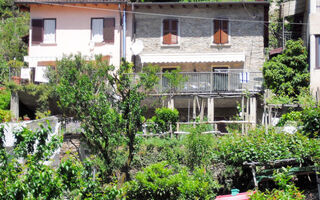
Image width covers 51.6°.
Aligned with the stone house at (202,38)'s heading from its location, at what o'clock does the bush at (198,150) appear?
The bush is roughly at 12 o'clock from the stone house.

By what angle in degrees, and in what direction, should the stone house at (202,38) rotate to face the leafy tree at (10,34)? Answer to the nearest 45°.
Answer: approximately 90° to its right

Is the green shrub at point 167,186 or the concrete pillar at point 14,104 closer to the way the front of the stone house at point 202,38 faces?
the green shrub

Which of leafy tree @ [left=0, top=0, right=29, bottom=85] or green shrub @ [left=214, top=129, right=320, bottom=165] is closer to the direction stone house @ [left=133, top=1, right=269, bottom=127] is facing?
the green shrub

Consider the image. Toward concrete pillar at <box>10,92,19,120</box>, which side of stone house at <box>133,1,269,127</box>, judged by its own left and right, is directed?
right

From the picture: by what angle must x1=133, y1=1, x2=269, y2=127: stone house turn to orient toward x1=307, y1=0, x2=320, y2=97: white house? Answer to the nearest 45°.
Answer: approximately 45° to its left

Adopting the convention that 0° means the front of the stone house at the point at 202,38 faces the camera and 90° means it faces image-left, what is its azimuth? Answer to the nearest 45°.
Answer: approximately 0°
